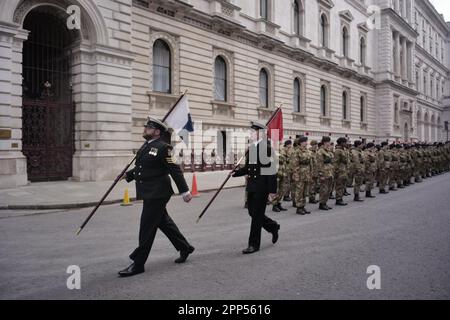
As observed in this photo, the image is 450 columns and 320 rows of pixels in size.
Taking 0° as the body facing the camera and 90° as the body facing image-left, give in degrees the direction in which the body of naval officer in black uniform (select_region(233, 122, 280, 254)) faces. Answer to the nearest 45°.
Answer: approximately 45°

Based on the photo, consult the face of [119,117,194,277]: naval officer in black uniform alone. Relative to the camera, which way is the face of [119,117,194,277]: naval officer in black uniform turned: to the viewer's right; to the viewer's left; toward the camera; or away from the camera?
to the viewer's left

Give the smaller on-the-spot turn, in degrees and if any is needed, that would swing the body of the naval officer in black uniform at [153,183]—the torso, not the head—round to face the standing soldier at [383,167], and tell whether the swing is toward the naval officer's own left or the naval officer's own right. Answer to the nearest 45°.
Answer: approximately 180°

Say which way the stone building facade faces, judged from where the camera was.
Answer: facing the viewer and to the right of the viewer

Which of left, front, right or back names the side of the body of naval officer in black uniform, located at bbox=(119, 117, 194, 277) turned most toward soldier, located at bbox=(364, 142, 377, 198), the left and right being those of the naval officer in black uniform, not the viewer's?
back

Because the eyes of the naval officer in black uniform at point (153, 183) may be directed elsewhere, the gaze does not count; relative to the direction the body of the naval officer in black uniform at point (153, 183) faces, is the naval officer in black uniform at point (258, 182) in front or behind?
behind

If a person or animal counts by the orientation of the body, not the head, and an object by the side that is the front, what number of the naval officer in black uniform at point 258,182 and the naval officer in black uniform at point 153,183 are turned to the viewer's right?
0

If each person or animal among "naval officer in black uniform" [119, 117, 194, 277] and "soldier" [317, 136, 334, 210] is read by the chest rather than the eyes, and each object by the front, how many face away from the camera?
0

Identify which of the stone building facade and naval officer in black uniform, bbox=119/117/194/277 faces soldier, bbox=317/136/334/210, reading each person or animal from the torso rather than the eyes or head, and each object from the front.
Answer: the stone building facade
